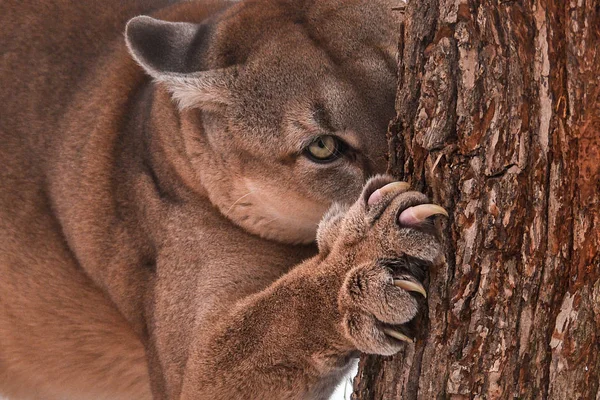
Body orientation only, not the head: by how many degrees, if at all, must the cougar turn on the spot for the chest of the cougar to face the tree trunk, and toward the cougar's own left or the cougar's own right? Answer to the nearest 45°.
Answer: approximately 45° to the cougar's own right

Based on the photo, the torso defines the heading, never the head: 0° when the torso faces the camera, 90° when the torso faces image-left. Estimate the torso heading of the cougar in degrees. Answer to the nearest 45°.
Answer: approximately 270°
